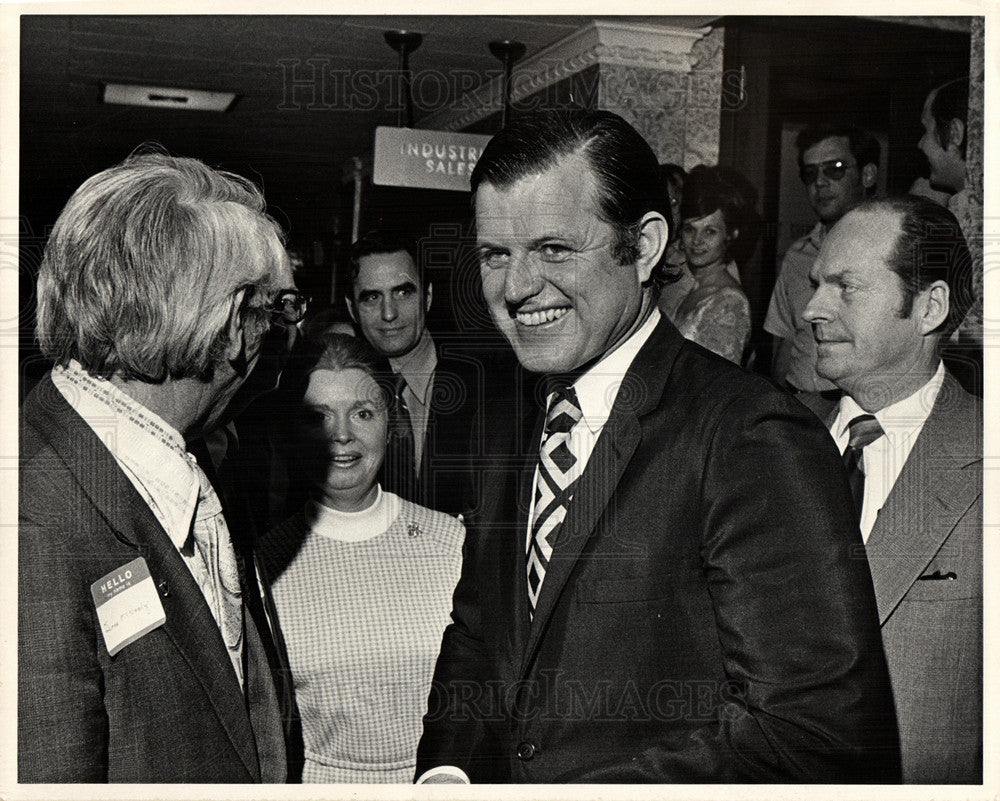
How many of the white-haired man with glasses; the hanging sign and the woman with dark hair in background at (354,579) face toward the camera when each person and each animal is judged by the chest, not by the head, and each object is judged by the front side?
2

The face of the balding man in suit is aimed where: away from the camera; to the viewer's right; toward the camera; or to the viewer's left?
to the viewer's left

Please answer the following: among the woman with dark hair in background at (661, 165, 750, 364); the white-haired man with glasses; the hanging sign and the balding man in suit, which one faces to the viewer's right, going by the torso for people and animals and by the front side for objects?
the white-haired man with glasses

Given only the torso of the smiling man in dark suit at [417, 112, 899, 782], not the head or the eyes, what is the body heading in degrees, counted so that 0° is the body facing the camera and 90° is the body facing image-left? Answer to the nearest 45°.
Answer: approximately 45°

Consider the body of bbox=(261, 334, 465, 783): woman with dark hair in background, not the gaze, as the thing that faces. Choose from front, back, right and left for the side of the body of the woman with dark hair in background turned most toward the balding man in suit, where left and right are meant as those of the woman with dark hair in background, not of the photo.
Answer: left

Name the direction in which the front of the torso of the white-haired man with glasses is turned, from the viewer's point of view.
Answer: to the viewer's right

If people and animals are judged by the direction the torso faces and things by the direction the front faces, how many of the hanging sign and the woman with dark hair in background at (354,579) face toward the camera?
2

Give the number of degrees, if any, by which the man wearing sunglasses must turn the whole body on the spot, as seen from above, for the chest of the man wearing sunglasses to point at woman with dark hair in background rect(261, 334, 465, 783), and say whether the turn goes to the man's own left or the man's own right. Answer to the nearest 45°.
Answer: approximately 45° to the man's own right
